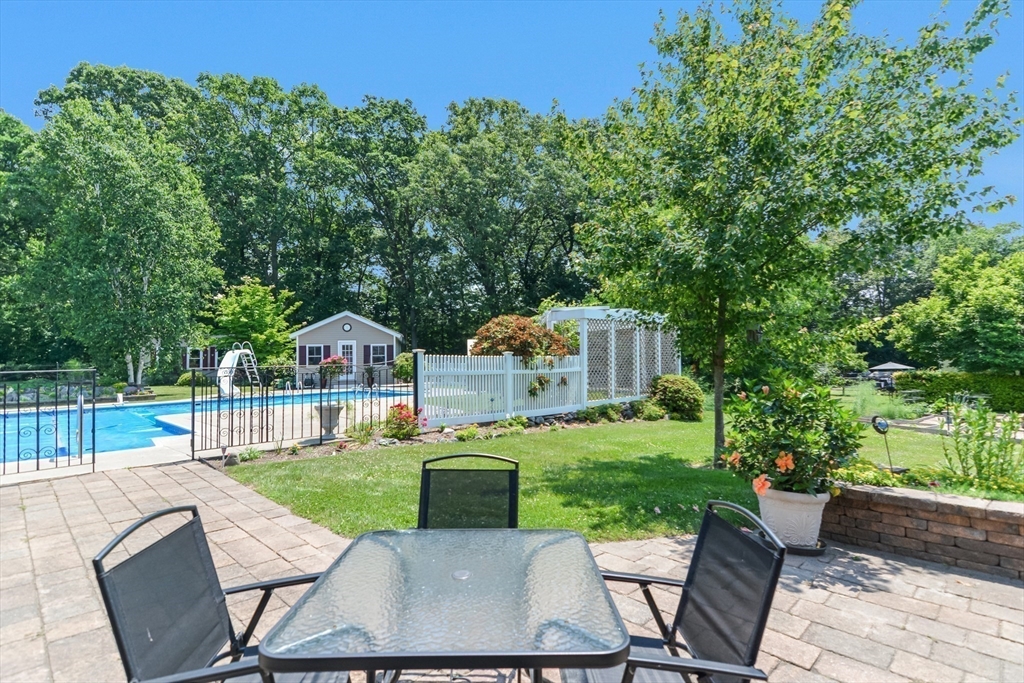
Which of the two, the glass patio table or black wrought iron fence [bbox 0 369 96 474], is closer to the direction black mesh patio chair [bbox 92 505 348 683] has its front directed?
the glass patio table

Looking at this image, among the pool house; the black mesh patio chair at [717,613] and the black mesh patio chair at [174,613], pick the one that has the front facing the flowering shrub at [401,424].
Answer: the pool house

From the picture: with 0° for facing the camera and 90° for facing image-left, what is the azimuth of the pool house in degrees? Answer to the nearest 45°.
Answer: approximately 0°

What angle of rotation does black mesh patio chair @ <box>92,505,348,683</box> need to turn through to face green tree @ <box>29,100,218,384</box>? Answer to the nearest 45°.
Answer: approximately 135° to its left

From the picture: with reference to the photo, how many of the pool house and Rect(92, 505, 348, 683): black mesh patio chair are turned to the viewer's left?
0

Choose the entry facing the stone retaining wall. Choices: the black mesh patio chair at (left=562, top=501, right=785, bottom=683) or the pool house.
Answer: the pool house

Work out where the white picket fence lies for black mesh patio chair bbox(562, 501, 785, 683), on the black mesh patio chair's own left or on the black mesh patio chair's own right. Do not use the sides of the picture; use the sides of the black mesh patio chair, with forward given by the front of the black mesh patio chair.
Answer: on the black mesh patio chair's own right

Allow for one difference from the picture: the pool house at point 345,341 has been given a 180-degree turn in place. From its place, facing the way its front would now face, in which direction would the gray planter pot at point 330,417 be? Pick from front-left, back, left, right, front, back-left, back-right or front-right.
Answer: back

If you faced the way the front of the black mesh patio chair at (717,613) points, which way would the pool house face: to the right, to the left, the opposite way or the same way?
to the left

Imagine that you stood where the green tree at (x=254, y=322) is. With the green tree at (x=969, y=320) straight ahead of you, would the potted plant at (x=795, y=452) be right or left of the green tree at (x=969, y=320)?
right

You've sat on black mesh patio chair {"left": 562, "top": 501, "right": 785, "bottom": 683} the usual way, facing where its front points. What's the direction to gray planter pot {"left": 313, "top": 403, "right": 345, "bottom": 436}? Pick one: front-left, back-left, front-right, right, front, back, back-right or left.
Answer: right

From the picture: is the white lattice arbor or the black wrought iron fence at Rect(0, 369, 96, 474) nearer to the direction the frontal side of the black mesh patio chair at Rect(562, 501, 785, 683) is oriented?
the black wrought iron fence

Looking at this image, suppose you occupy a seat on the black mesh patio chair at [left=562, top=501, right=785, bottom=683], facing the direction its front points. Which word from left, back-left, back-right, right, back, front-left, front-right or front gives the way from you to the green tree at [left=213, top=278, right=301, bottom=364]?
right

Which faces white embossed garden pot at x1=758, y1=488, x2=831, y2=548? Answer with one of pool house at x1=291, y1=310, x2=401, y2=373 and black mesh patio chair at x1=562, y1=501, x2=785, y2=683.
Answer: the pool house

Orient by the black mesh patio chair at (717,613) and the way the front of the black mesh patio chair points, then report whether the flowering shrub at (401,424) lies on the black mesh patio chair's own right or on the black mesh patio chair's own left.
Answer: on the black mesh patio chair's own right

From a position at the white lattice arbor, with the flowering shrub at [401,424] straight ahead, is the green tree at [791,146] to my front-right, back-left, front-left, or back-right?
front-left

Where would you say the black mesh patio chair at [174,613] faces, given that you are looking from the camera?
facing the viewer and to the right of the viewer
